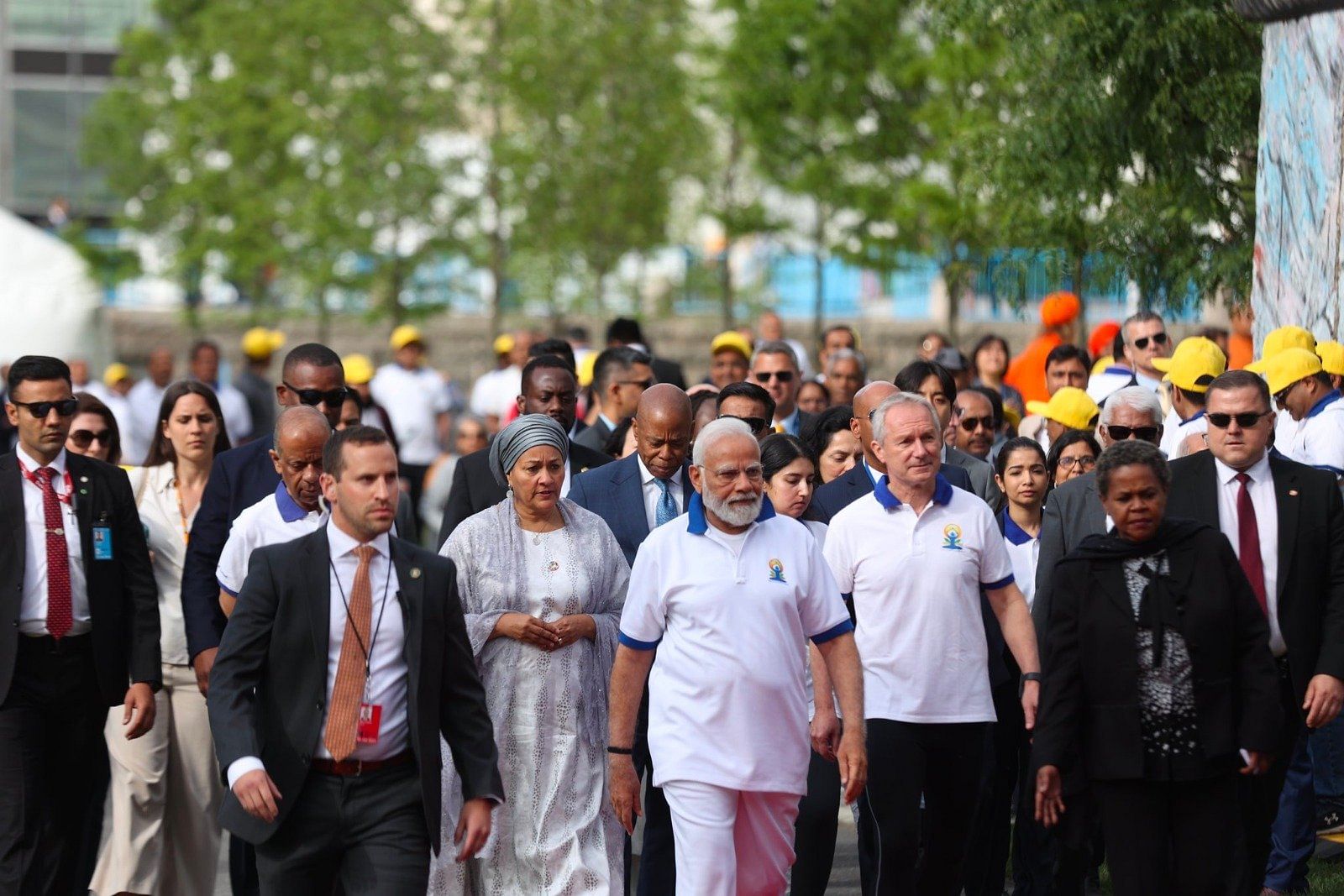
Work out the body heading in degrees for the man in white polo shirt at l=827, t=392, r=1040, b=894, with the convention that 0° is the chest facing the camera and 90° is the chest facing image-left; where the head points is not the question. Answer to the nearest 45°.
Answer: approximately 0°

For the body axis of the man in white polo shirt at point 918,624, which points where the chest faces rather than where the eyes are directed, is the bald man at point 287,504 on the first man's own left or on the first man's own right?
on the first man's own right

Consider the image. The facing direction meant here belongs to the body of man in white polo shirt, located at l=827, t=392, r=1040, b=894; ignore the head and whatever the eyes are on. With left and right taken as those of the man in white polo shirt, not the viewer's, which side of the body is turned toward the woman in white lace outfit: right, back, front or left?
right

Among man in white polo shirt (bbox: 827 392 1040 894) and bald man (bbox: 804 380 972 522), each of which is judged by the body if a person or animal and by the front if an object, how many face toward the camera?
2

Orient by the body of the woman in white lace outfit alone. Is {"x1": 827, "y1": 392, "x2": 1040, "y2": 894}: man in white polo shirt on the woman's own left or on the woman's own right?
on the woman's own left

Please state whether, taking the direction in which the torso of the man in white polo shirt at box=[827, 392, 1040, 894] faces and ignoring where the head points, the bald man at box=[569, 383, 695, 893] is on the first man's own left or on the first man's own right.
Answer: on the first man's own right

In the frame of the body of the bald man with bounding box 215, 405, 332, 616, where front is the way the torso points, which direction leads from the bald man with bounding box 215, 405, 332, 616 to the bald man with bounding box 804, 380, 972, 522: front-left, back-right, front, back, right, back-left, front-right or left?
front-left
